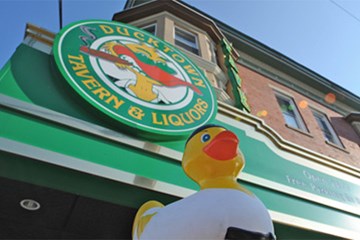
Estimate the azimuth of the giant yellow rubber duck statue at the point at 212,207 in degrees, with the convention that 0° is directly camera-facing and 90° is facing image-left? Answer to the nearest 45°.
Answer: approximately 315°
